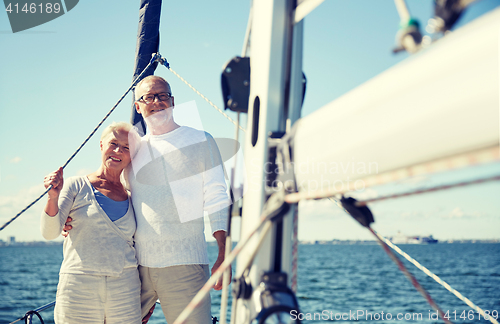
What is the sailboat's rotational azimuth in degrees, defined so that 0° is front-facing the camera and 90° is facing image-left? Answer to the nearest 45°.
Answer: approximately 135°
